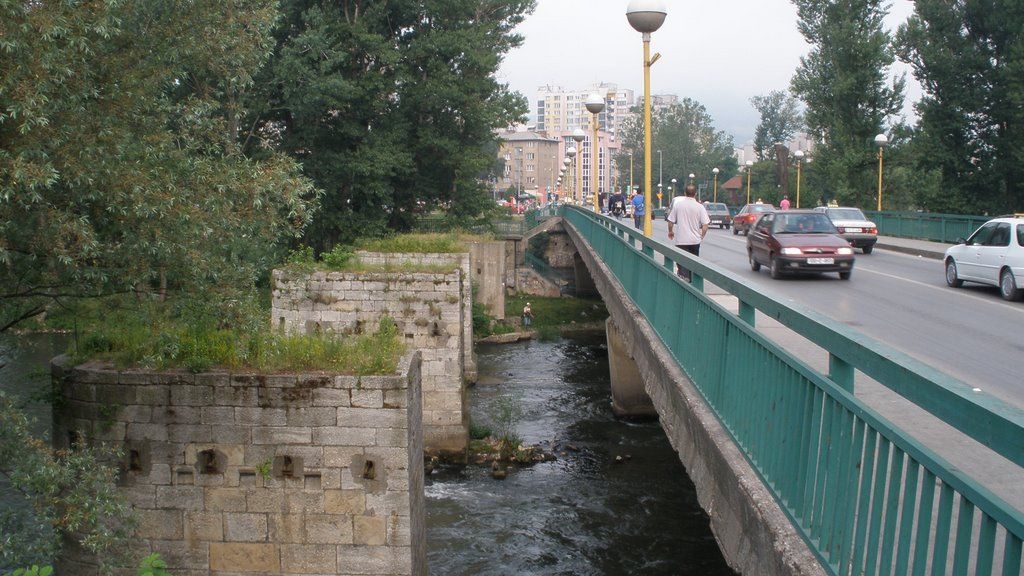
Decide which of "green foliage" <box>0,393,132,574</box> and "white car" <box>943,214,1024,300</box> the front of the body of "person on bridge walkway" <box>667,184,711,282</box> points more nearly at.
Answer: the white car

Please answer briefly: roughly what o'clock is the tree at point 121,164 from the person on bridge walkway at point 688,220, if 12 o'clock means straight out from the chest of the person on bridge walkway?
The tree is roughly at 7 o'clock from the person on bridge walkway.

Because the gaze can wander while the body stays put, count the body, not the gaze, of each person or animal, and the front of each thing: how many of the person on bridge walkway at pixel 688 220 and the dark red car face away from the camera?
1

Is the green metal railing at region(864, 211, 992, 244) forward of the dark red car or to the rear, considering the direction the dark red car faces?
to the rear

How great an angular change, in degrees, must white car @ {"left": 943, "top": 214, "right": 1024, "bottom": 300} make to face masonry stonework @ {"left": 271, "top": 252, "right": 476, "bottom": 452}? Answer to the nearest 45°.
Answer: approximately 45° to its left

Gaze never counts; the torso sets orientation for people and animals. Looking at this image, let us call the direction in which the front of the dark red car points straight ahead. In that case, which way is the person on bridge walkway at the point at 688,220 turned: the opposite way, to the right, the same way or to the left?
the opposite way

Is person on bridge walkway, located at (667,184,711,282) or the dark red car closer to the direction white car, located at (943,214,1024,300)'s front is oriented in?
the dark red car

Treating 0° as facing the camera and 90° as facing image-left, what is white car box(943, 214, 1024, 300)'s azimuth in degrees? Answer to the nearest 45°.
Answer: approximately 135°

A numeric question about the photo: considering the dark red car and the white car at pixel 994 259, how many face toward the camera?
1

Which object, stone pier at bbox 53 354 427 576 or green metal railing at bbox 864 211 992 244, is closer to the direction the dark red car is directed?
the stone pier

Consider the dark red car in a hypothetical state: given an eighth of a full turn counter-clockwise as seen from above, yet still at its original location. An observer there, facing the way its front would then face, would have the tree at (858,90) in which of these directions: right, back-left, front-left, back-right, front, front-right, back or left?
back-left

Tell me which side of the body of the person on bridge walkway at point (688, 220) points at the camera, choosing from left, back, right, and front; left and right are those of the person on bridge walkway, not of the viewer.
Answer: back

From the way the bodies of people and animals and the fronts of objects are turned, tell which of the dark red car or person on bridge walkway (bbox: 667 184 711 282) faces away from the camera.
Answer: the person on bridge walkway

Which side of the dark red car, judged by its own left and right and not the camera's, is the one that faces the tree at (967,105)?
back

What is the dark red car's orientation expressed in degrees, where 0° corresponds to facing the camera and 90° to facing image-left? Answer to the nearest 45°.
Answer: approximately 0°
